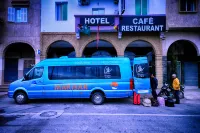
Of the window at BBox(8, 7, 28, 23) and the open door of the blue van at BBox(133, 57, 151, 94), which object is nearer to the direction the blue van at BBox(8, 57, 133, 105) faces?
the window

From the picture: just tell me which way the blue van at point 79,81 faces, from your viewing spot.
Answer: facing to the left of the viewer

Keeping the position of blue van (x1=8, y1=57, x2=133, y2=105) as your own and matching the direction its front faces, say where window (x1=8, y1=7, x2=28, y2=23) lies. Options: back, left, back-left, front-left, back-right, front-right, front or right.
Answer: front-right

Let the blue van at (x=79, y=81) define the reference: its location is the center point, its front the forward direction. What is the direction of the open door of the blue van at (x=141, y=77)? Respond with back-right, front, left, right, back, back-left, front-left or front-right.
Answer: back
